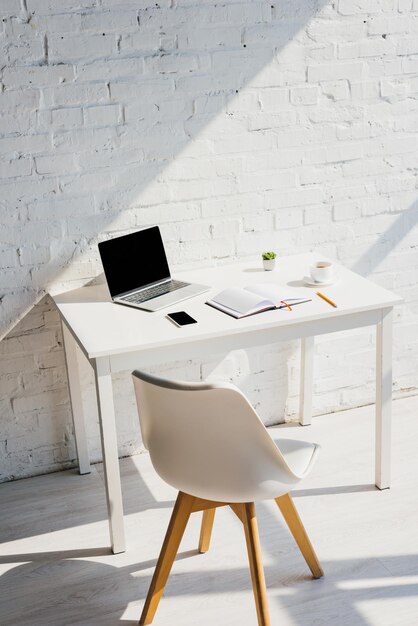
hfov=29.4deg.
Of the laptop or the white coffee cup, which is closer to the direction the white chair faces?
the white coffee cup

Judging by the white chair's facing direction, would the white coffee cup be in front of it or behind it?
in front

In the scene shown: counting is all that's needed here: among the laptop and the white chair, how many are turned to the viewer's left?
0

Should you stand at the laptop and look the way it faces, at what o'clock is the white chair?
The white chair is roughly at 1 o'clock from the laptop.

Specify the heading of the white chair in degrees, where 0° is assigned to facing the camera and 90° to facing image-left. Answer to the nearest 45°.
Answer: approximately 225°

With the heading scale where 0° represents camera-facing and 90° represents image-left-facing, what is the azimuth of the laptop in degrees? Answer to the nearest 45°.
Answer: approximately 315°

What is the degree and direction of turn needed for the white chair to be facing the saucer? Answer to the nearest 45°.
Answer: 0° — it already faces it

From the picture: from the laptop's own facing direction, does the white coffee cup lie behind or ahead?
ahead

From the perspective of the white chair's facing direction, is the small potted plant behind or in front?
in front

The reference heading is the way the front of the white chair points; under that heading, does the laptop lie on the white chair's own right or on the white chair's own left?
on the white chair's own left
